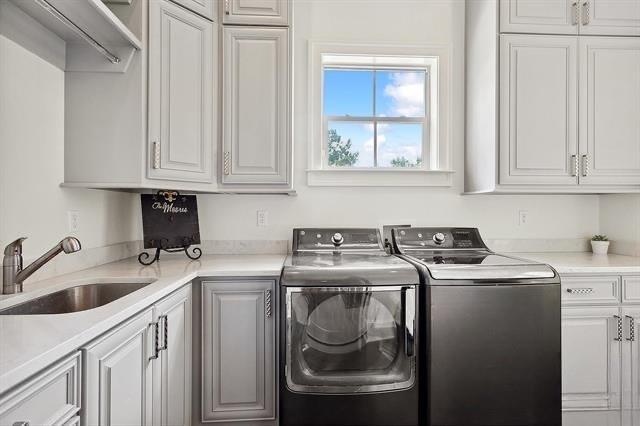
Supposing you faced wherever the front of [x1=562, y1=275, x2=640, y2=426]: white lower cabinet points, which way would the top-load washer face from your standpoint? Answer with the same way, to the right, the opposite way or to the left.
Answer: the same way

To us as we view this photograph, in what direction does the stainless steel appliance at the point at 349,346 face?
facing the viewer

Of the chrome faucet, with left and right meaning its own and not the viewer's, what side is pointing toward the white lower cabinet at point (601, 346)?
front

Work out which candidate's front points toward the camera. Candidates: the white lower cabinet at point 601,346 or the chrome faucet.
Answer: the white lower cabinet

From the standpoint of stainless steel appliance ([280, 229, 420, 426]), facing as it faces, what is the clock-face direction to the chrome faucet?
The chrome faucet is roughly at 2 o'clock from the stainless steel appliance.

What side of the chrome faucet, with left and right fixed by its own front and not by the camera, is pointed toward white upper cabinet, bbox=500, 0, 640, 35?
front

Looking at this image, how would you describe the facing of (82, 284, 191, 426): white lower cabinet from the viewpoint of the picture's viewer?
facing the viewer and to the right of the viewer

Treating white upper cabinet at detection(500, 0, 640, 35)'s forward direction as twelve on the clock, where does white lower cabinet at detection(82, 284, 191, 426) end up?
The white lower cabinet is roughly at 1 o'clock from the white upper cabinet.

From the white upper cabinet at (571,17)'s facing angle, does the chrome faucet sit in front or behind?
in front

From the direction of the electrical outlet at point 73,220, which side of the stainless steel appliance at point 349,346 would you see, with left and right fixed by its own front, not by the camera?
right

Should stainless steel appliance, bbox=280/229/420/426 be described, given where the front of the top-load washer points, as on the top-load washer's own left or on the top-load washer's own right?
on the top-load washer's own right

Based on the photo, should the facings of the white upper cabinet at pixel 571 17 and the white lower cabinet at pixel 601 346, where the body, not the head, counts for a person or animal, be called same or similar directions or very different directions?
same or similar directions

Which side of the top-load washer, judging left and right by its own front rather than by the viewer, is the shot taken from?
front

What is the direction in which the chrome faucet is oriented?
to the viewer's right

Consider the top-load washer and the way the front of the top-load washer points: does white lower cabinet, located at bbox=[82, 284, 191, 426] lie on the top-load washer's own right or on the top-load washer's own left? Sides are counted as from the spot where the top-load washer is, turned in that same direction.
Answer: on the top-load washer's own right

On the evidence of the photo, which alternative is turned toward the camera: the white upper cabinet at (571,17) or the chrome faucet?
the white upper cabinet

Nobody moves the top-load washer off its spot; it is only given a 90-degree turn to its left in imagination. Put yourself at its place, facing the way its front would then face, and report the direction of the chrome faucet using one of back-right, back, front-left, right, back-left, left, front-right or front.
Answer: back-right

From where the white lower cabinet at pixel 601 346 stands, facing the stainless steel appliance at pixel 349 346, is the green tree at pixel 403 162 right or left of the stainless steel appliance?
right
